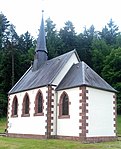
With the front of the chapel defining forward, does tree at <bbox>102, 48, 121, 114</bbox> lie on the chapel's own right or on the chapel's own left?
on the chapel's own right

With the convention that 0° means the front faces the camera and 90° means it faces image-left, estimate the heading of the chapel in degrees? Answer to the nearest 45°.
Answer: approximately 135°
